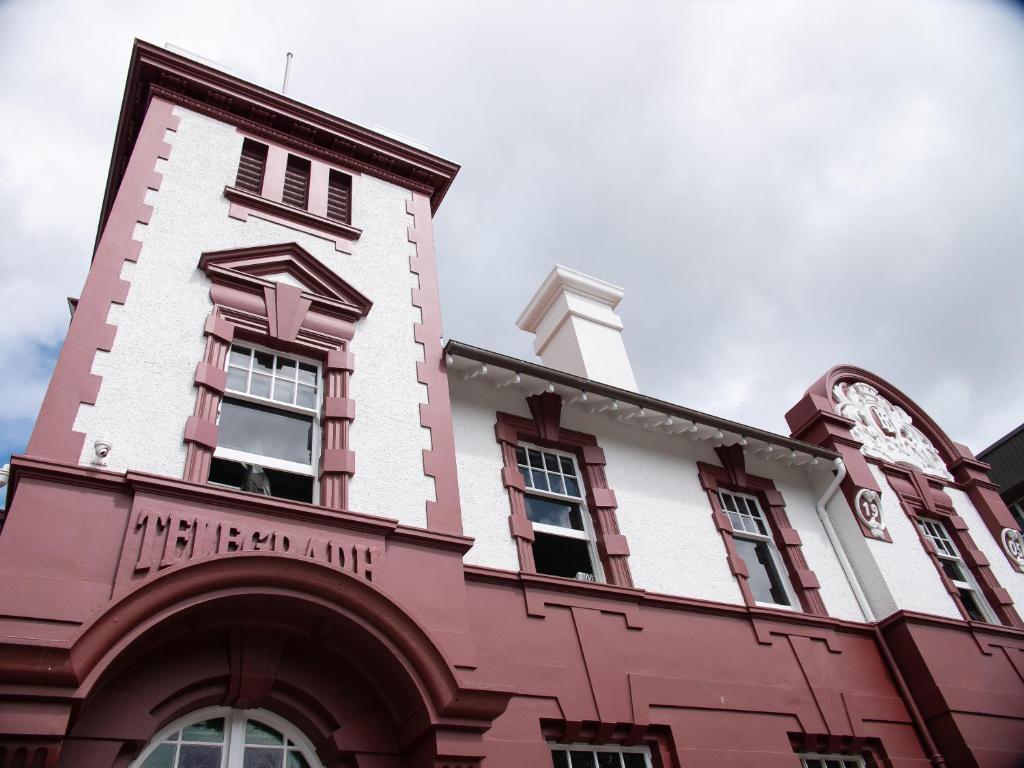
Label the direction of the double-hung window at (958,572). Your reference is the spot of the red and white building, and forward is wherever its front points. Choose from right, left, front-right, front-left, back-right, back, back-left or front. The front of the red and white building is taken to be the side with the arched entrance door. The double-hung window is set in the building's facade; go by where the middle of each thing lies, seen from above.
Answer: left

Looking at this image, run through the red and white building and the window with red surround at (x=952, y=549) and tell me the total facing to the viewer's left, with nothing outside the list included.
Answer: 0

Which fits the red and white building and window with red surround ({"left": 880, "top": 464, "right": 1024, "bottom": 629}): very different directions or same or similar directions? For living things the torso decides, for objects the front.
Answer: same or similar directions

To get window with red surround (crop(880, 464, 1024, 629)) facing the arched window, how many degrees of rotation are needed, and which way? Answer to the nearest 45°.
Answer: approximately 90° to its right

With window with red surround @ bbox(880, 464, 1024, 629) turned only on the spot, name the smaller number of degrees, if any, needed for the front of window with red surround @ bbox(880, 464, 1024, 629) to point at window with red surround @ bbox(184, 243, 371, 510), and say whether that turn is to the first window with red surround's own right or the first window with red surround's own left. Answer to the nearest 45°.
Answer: approximately 90° to the first window with red surround's own right
